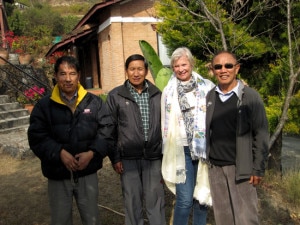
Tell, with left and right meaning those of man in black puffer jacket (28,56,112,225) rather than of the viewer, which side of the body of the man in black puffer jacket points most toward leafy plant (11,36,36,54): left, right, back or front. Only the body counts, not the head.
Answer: back

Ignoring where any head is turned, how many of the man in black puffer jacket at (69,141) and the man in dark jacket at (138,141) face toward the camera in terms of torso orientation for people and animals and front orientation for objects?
2

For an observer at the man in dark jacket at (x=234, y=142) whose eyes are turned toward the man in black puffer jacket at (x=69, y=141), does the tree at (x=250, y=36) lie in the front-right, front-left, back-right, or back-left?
back-right

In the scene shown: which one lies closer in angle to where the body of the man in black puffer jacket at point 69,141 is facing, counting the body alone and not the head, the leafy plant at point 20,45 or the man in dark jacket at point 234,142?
the man in dark jacket

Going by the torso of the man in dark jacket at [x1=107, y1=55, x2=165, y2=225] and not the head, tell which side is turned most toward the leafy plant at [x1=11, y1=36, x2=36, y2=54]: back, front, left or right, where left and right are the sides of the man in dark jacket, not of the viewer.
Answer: back

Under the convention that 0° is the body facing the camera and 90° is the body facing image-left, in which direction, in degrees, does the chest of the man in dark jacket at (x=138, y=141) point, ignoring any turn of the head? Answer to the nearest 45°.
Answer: approximately 0°

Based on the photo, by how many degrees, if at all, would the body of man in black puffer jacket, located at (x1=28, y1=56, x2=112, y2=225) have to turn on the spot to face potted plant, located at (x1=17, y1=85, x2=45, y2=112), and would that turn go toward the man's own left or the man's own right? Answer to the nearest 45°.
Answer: approximately 180°

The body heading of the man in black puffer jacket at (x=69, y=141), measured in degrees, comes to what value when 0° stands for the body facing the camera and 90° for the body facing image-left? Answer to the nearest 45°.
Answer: approximately 0°

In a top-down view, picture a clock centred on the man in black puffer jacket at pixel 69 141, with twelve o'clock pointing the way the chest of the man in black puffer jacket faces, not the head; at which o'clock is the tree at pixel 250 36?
The tree is roughly at 8 o'clock from the man in black puffer jacket.
